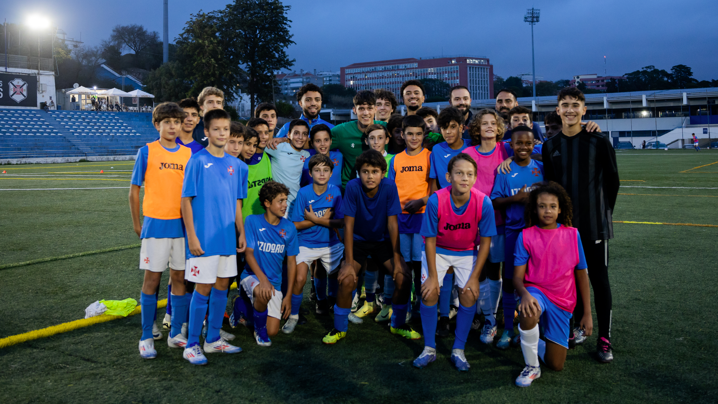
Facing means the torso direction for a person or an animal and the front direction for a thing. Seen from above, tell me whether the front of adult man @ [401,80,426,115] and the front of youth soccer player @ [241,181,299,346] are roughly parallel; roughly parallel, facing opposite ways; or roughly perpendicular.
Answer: roughly parallel

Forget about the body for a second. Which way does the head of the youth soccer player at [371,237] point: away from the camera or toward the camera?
toward the camera

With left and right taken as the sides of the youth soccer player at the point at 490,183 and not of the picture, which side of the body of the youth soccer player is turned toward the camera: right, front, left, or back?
front

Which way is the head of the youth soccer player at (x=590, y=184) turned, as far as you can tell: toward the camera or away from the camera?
toward the camera

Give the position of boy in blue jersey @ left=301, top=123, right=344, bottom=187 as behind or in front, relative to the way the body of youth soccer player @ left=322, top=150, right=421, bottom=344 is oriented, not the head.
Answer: behind

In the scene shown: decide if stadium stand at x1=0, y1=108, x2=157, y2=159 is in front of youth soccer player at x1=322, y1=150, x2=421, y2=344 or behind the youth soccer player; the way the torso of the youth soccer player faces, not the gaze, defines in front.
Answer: behind

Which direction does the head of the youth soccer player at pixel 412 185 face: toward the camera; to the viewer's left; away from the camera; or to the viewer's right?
toward the camera

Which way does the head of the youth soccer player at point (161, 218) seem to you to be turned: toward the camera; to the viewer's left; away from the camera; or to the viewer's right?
toward the camera

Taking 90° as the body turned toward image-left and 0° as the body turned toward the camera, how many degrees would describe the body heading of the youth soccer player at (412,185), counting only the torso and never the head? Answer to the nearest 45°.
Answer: approximately 0°

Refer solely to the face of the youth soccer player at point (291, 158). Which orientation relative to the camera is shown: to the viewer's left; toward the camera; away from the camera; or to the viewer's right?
toward the camera

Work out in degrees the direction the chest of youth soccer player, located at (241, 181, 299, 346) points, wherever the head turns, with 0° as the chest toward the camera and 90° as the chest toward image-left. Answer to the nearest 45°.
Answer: approximately 0°

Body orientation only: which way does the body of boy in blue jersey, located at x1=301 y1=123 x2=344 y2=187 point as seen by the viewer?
toward the camera
